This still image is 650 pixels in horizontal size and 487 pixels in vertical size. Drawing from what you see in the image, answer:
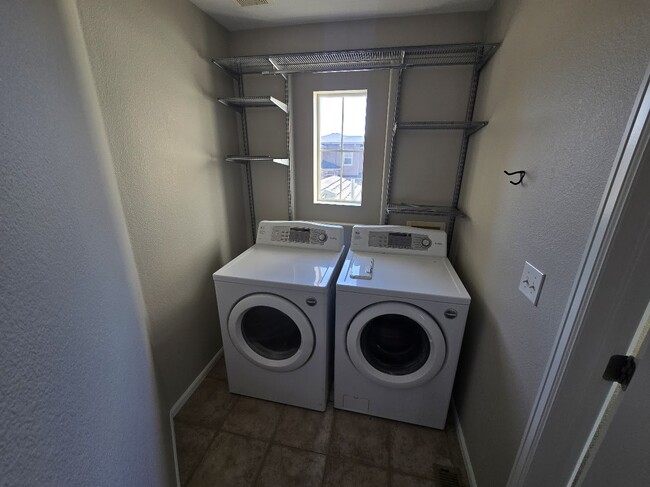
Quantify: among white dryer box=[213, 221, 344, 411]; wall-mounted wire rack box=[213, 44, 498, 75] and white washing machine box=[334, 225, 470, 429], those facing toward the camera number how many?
3

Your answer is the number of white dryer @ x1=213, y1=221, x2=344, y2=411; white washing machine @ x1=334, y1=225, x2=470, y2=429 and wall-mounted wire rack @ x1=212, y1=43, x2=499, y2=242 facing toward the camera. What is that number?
3

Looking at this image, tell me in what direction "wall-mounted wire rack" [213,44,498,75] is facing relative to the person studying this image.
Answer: facing the viewer

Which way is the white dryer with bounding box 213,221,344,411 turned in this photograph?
toward the camera

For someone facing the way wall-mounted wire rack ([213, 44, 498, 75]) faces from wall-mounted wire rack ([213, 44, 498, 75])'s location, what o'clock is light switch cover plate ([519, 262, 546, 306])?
The light switch cover plate is roughly at 11 o'clock from the wall-mounted wire rack.

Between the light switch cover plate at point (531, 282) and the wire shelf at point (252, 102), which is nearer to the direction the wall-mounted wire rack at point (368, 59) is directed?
the light switch cover plate

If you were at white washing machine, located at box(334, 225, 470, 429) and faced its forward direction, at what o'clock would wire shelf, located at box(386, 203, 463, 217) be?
The wire shelf is roughly at 6 o'clock from the white washing machine.
